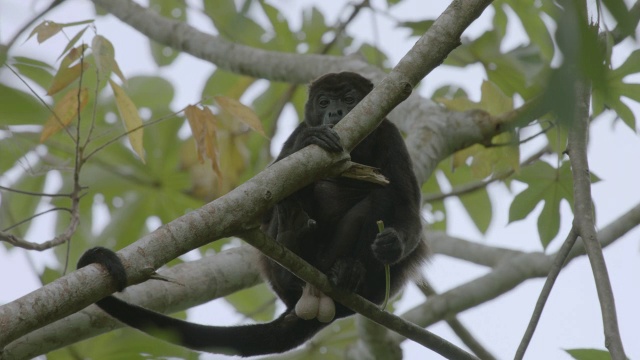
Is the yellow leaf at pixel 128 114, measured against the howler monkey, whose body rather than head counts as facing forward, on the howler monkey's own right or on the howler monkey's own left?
on the howler monkey's own right

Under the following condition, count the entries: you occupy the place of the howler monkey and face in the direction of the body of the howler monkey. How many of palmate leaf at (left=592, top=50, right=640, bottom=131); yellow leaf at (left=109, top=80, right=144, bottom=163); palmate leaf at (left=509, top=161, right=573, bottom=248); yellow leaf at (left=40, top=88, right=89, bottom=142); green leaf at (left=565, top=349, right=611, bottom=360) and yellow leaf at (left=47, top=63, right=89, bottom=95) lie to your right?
3

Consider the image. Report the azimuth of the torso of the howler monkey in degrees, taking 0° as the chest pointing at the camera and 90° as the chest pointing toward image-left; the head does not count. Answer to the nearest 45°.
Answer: approximately 0°

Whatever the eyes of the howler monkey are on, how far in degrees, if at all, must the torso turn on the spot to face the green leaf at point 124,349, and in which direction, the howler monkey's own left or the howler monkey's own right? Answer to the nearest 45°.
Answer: approximately 90° to the howler monkey's own right

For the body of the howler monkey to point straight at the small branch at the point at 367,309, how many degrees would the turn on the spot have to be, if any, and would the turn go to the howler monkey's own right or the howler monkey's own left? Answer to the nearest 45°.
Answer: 0° — it already faces it

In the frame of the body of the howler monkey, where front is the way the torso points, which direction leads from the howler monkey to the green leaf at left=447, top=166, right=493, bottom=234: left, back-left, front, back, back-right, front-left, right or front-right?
back-left
